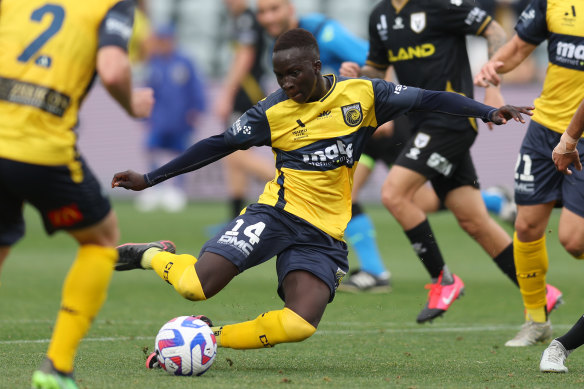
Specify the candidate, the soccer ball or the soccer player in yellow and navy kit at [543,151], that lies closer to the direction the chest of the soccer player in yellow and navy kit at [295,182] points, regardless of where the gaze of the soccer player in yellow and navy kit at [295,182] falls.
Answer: the soccer ball

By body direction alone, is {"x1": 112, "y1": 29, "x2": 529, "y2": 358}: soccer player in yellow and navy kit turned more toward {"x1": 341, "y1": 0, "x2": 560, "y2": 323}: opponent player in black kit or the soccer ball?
the soccer ball

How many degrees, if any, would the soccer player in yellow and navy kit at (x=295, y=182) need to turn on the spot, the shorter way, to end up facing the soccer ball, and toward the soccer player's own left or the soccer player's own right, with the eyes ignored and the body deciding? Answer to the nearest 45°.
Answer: approximately 45° to the soccer player's own right

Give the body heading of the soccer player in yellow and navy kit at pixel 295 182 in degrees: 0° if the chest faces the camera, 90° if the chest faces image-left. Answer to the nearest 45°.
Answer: approximately 0°

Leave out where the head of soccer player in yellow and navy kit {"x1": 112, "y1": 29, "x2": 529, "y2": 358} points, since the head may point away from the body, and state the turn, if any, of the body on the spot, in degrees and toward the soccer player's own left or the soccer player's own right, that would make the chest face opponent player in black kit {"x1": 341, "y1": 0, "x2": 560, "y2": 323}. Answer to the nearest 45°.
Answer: approximately 135° to the soccer player's own left

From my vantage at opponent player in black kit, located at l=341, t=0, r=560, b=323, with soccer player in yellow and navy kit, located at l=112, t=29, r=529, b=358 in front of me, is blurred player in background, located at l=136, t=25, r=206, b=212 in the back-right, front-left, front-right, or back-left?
back-right

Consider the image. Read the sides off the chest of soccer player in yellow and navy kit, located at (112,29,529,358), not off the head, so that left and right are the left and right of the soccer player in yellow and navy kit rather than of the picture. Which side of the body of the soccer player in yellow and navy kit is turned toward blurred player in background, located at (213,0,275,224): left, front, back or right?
back

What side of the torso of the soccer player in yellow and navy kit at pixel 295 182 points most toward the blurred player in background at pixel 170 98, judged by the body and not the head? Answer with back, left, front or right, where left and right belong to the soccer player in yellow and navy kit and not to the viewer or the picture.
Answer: back

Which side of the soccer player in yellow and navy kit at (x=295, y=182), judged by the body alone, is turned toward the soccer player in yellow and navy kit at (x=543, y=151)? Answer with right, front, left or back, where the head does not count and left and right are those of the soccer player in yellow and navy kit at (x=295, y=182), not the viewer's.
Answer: left

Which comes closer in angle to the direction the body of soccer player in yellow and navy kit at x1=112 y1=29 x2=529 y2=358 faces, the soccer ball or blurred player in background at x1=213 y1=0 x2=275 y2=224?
the soccer ball

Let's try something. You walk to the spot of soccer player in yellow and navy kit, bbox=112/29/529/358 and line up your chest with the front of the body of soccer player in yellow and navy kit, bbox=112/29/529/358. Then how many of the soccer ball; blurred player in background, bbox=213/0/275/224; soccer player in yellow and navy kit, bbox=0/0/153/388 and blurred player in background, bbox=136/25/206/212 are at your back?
2
